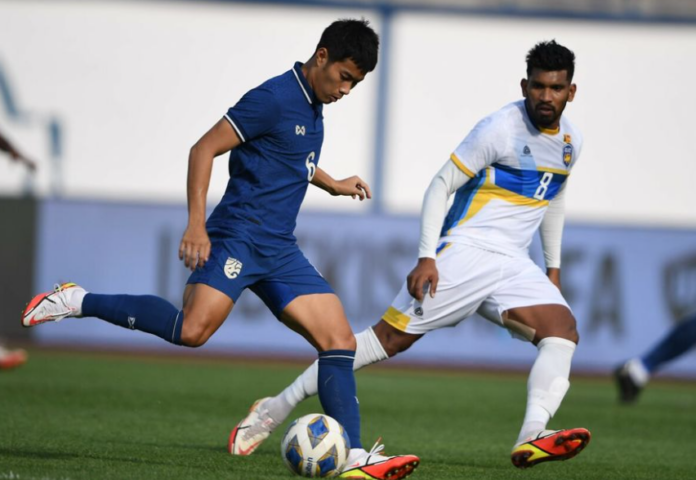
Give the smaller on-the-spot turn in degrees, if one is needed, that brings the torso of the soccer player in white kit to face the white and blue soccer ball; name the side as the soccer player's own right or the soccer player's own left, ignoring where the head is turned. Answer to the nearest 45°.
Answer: approximately 90° to the soccer player's own right

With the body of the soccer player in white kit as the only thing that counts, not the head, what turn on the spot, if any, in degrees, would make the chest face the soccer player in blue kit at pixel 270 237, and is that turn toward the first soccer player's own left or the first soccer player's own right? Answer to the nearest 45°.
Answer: approximately 90° to the first soccer player's own right
